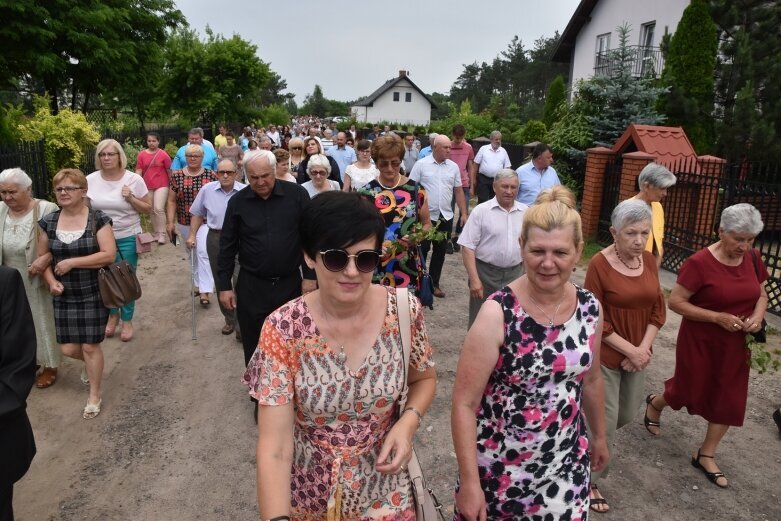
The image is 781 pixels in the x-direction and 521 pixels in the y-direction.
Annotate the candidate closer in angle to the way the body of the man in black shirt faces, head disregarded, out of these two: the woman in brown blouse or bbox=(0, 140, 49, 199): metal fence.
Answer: the woman in brown blouse

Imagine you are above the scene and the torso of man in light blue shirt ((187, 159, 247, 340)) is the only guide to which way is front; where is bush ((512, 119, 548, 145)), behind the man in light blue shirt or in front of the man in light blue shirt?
behind

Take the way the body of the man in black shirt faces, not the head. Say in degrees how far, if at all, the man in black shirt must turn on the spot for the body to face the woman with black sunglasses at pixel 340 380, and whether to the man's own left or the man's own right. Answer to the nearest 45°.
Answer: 0° — they already face them

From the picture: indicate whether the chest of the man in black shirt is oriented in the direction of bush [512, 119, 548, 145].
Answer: no

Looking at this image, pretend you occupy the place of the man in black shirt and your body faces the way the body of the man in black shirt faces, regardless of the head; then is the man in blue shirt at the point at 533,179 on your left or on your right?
on your left

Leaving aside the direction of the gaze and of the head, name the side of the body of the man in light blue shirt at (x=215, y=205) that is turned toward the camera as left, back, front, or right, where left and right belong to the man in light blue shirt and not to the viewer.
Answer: front

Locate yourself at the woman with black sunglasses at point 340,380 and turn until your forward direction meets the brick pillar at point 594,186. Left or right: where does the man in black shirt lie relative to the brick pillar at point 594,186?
left

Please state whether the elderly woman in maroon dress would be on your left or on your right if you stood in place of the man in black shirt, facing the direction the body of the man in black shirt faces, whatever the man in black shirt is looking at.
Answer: on your left

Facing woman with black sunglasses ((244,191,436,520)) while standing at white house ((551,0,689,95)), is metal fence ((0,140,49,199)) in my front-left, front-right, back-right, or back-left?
front-right

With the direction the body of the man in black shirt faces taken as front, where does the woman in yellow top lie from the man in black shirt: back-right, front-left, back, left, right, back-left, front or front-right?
left

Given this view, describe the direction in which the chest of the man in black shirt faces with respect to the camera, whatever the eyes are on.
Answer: toward the camera

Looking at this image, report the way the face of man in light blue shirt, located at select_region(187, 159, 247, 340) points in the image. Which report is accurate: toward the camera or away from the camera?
toward the camera

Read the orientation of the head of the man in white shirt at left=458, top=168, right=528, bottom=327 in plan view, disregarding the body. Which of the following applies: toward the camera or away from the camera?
toward the camera

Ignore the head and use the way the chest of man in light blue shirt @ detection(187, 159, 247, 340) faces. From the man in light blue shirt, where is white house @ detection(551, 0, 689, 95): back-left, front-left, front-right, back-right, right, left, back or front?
back-left

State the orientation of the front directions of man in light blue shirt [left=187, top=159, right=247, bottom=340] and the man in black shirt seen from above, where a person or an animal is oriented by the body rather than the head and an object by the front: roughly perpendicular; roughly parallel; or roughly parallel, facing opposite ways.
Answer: roughly parallel

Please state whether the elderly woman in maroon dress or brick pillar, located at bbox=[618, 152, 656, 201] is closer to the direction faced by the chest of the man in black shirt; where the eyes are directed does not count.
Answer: the elderly woman in maroon dress

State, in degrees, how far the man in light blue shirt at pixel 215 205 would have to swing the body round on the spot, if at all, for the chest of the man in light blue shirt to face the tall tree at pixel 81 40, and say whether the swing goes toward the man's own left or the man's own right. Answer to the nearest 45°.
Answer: approximately 180°

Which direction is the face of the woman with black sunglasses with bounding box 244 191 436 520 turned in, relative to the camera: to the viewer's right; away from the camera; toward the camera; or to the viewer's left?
toward the camera
